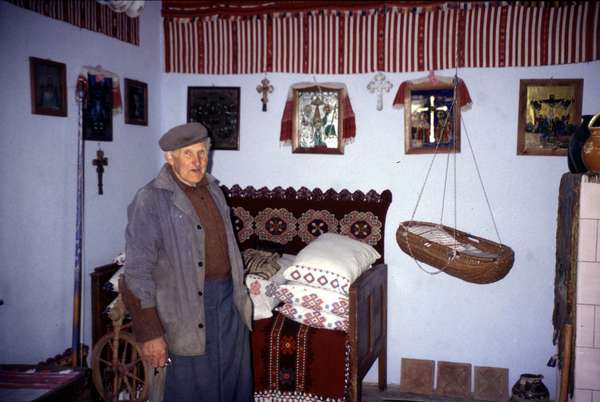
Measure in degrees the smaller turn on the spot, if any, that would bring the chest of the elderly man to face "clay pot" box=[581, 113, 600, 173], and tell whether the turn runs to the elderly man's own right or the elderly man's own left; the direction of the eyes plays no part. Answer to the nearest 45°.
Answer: approximately 45° to the elderly man's own left

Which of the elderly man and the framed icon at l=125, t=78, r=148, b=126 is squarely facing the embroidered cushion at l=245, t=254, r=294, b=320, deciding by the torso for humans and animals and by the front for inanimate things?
the framed icon

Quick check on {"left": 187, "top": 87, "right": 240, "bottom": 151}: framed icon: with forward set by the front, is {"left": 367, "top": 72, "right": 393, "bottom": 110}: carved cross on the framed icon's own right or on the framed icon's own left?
on the framed icon's own left

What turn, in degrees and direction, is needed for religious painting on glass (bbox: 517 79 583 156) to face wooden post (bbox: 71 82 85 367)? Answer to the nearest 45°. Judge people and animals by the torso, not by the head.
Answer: approximately 45° to its right

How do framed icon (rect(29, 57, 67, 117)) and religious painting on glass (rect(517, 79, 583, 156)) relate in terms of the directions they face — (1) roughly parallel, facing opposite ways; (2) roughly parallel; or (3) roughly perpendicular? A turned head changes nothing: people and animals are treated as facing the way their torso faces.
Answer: roughly perpendicular

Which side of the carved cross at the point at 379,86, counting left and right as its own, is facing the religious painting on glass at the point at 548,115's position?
left

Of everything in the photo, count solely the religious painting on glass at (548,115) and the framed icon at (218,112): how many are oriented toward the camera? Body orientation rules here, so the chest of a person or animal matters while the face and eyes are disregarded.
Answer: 2

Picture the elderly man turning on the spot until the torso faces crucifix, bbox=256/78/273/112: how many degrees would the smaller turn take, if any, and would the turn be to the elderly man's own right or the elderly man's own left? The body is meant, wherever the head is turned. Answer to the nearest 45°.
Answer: approximately 135° to the elderly man's own left
